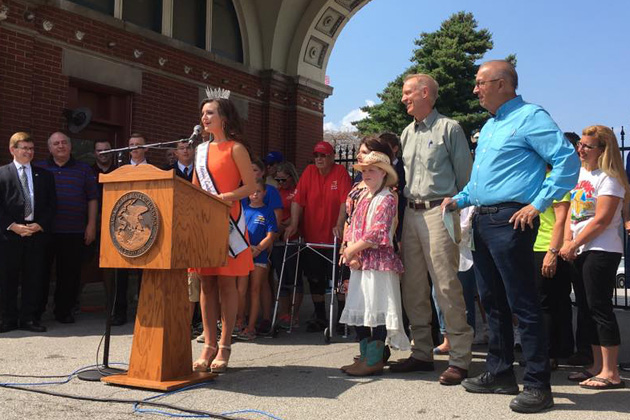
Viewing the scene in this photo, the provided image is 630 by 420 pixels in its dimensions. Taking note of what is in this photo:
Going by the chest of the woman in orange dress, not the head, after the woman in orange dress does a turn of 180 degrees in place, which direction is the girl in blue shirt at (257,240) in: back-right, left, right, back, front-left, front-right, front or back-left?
front-left

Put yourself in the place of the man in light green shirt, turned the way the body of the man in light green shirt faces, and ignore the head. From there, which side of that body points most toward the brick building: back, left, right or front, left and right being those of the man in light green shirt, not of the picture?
right

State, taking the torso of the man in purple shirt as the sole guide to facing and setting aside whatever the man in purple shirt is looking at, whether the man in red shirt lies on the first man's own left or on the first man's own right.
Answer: on the first man's own left

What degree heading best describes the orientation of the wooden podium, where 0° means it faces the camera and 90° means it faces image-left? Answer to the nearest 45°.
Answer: approximately 45°

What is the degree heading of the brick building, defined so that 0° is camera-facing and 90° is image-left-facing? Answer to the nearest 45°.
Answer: approximately 315°

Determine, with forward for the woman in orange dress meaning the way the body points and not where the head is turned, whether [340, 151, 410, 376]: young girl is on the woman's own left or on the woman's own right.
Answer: on the woman's own left

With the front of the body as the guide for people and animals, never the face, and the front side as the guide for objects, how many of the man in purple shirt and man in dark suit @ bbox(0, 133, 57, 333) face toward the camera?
2

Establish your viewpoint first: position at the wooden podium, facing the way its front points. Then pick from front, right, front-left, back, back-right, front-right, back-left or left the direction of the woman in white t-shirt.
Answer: back-left

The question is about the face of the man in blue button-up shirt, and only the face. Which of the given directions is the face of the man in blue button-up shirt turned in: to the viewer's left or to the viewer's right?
to the viewer's left
